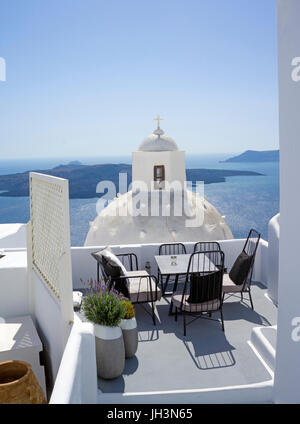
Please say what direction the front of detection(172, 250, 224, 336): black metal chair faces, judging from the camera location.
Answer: facing away from the viewer and to the left of the viewer

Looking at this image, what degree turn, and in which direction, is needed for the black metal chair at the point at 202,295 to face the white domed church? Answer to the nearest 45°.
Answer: approximately 45° to its right

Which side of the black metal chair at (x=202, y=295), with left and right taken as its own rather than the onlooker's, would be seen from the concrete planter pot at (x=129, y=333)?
left

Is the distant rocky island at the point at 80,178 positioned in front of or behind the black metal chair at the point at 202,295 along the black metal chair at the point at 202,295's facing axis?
in front

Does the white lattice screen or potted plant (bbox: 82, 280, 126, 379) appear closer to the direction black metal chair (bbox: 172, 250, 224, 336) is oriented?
the white lattice screen
